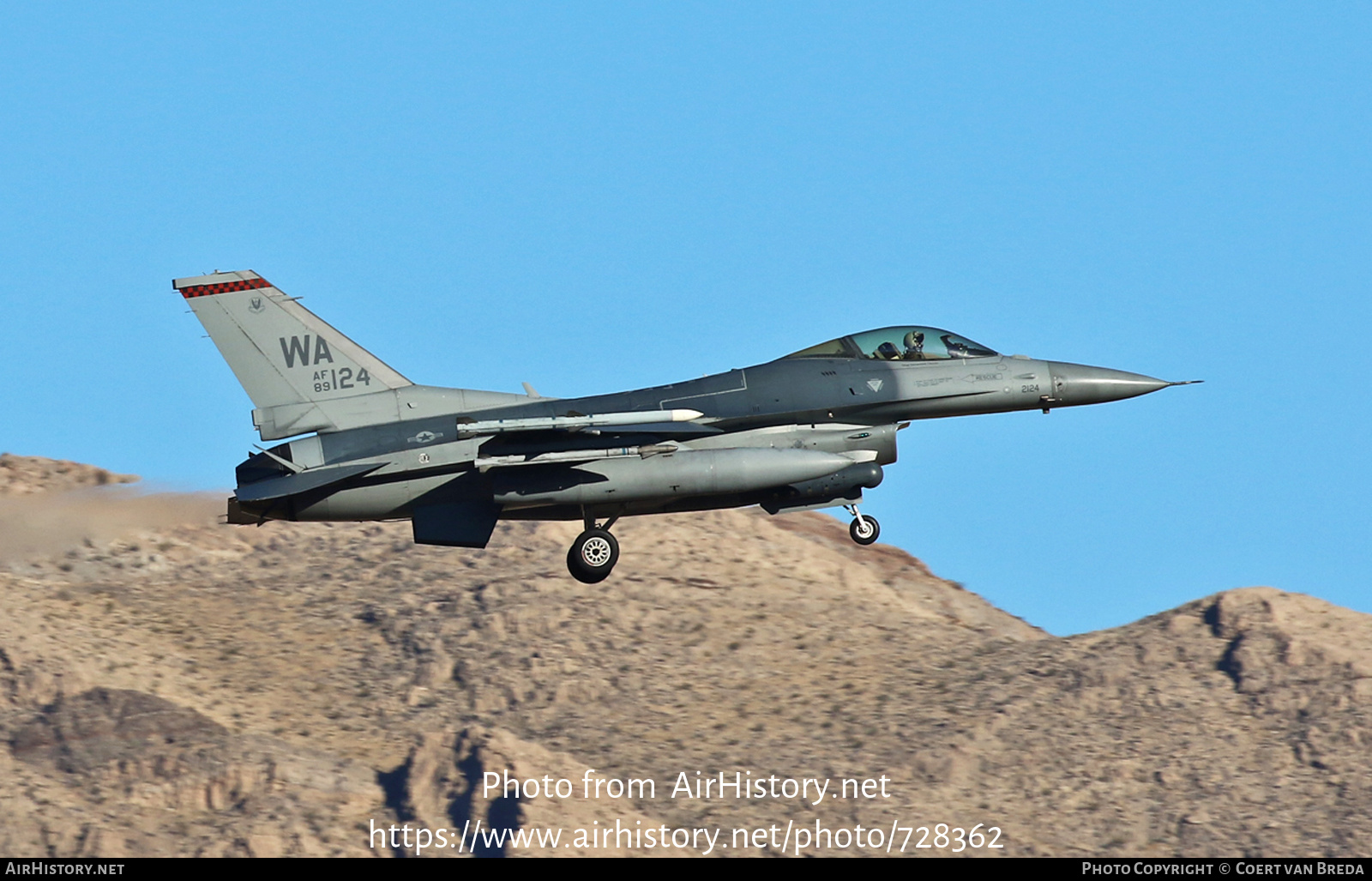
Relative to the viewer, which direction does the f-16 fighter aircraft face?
to the viewer's right
